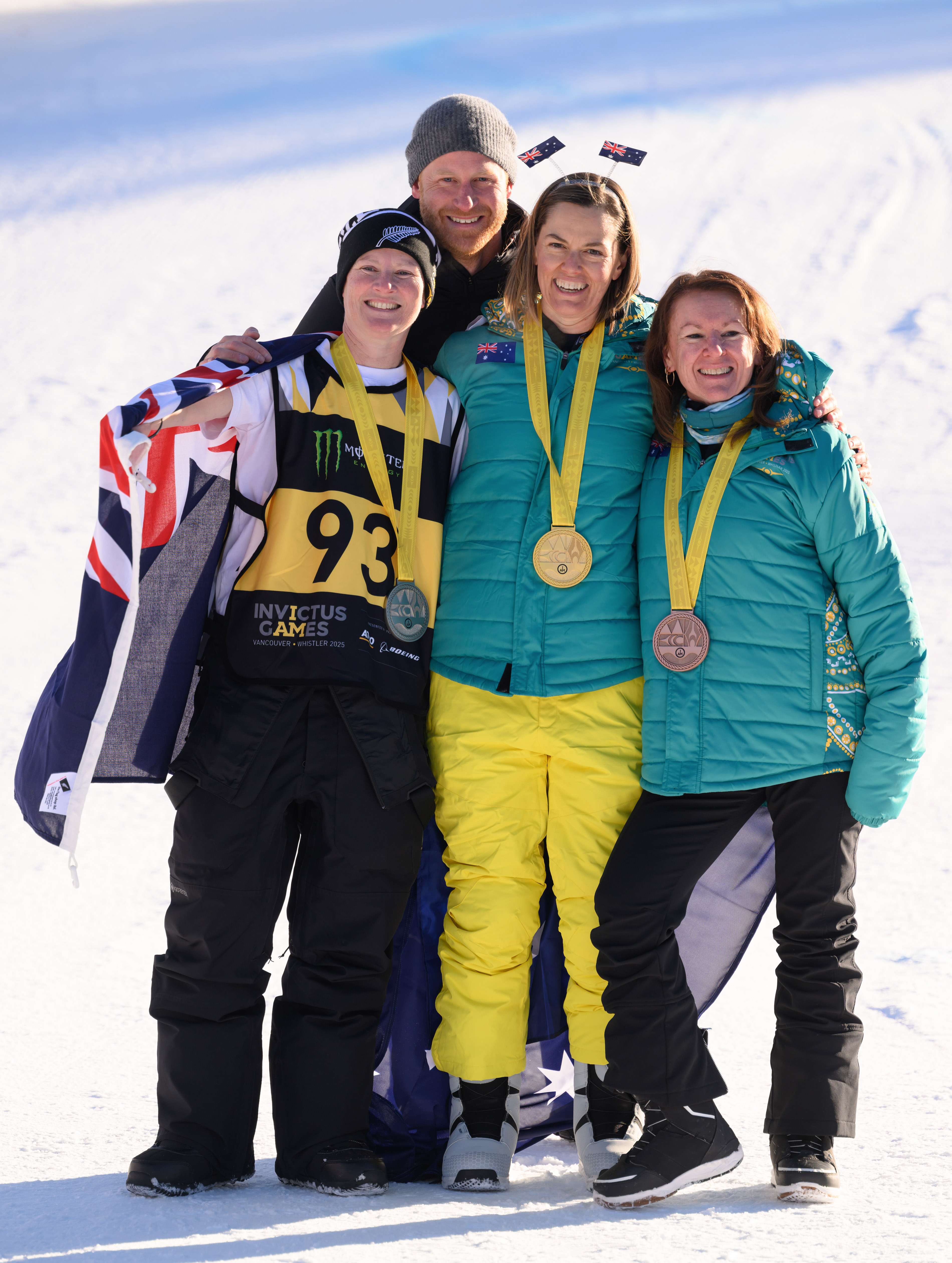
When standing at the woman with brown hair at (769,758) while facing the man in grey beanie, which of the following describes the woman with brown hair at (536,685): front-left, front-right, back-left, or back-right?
front-left

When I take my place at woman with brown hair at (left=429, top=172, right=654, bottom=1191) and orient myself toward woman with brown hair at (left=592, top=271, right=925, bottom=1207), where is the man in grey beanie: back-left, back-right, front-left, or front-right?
back-left

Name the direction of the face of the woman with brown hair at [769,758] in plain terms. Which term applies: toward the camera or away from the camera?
toward the camera

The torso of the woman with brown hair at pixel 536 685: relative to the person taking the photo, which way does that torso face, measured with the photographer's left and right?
facing the viewer

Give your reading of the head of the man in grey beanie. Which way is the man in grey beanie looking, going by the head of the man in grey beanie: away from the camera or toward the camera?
toward the camera

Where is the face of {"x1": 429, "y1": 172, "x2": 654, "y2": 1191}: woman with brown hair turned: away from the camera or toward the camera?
toward the camera

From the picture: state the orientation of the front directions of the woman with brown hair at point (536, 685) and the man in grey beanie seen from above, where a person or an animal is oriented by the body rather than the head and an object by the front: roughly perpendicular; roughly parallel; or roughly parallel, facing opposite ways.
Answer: roughly parallel

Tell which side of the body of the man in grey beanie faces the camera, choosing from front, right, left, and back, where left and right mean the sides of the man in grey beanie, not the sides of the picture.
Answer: front

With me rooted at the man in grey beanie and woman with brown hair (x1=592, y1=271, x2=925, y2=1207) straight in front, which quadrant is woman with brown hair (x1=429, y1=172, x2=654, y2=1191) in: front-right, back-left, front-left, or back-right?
front-right

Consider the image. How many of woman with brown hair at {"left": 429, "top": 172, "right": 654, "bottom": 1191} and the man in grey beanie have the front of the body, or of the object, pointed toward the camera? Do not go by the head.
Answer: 2

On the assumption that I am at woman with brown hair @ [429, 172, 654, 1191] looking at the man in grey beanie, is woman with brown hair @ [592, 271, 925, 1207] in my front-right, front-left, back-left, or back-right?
back-right
